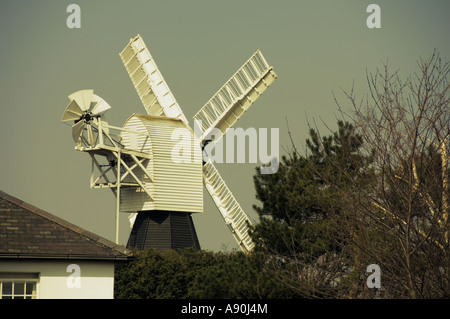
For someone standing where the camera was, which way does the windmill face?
facing away from the viewer and to the right of the viewer
